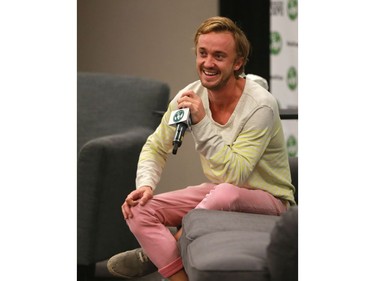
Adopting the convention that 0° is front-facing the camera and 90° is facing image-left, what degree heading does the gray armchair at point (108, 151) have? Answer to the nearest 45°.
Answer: approximately 45°

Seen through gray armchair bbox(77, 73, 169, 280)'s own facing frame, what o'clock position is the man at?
The man is roughly at 10 o'clock from the gray armchair.

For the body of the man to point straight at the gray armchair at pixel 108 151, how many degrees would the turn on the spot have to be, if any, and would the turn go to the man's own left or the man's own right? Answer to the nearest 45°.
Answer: approximately 45° to the man's own right

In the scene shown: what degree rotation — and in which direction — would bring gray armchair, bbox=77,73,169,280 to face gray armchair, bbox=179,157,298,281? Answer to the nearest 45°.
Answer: approximately 45° to its left

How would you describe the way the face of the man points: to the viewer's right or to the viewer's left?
to the viewer's left

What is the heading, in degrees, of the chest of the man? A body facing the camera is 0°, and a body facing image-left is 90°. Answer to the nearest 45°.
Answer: approximately 45°

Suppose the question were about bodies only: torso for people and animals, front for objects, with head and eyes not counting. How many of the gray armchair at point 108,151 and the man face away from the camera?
0
